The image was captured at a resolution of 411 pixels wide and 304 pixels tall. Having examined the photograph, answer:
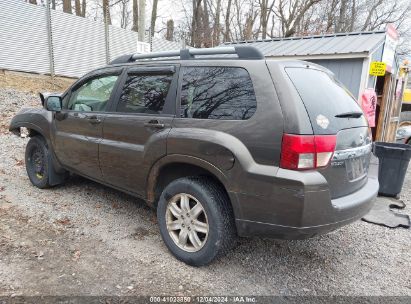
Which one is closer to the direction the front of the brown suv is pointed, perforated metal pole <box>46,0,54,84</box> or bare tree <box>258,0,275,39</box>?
the perforated metal pole

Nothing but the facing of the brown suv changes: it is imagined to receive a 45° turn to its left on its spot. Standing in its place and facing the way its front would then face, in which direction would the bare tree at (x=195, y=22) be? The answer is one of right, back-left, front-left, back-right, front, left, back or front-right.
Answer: right

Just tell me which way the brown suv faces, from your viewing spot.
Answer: facing away from the viewer and to the left of the viewer

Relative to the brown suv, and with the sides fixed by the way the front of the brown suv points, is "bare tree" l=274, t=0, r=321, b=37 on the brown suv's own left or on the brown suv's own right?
on the brown suv's own right

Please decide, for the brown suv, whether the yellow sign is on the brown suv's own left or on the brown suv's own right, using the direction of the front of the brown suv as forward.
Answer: on the brown suv's own right

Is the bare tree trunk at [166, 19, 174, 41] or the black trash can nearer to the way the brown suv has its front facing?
the bare tree trunk

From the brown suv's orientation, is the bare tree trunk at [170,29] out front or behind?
out front

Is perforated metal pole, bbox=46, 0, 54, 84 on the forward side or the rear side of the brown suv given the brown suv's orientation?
on the forward side

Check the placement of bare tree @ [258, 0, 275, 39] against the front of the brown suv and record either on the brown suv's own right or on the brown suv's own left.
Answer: on the brown suv's own right

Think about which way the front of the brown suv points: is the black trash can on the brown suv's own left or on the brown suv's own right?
on the brown suv's own right

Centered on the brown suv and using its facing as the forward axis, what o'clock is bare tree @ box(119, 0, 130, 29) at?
The bare tree is roughly at 1 o'clock from the brown suv.
